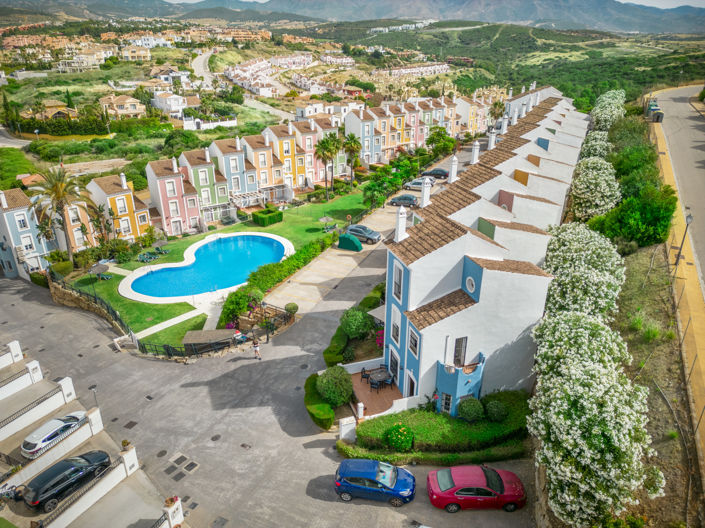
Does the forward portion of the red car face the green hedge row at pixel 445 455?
no

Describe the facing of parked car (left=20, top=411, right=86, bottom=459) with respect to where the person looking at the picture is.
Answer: facing away from the viewer and to the right of the viewer

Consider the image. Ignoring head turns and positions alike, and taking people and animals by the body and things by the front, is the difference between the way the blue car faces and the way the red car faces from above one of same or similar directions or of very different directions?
same or similar directions

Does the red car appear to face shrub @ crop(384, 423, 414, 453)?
no

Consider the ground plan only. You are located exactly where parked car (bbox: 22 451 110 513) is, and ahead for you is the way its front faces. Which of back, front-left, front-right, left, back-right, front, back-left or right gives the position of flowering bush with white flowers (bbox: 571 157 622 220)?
front-right

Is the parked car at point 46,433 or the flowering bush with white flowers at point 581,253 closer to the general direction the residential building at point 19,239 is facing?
the parked car

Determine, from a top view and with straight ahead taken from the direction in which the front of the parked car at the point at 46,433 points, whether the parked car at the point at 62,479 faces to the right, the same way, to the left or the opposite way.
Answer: the same way

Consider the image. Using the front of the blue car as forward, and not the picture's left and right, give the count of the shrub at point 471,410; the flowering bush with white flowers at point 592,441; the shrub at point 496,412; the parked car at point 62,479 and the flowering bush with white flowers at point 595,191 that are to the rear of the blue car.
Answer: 1

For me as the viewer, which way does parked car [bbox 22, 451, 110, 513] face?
facing away from the viewer and to the right of the viewer
